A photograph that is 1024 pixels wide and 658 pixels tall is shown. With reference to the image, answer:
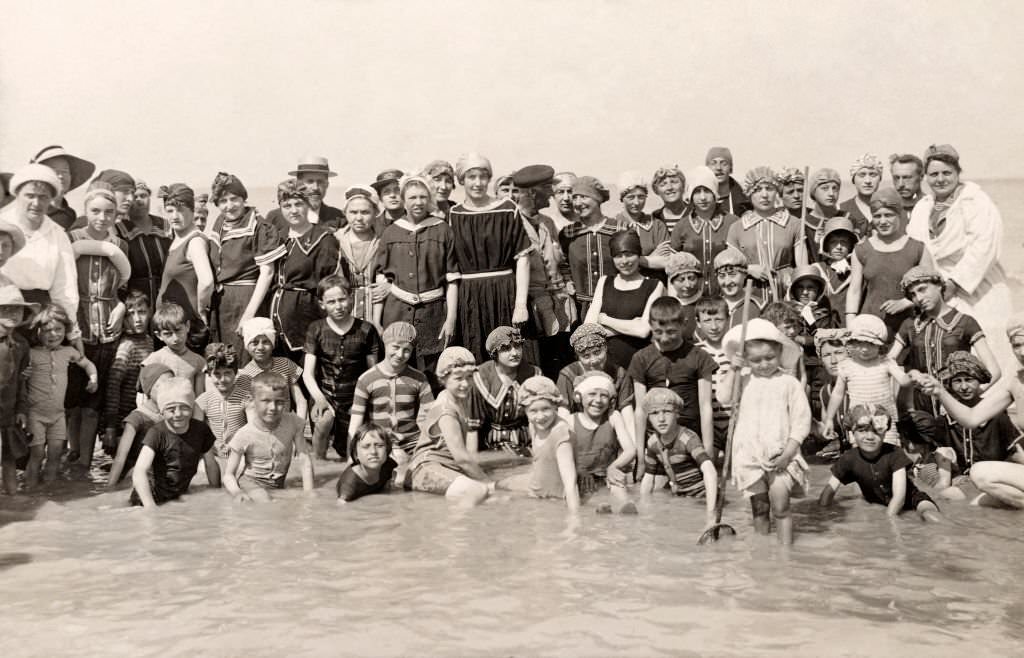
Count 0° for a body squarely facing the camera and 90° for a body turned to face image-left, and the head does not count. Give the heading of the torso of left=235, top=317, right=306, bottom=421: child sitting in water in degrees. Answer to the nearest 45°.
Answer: approximately 0°

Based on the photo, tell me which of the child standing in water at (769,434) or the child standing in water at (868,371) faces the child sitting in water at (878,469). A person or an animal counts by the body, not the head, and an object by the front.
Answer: the child standing in water at (868,371)

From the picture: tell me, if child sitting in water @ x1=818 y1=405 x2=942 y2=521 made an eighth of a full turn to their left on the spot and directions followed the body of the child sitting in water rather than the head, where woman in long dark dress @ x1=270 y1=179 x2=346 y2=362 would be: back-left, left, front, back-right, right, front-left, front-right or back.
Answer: back-right

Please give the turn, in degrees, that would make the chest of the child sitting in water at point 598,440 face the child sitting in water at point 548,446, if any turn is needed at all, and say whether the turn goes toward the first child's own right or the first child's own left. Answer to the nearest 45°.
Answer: approximately 45° to the first child's own right

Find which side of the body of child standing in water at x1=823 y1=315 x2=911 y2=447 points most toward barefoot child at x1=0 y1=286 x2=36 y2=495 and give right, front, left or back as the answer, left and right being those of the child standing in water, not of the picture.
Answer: right

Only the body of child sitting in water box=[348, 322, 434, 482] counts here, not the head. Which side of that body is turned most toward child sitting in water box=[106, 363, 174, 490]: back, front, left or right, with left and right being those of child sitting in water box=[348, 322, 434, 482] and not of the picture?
right
